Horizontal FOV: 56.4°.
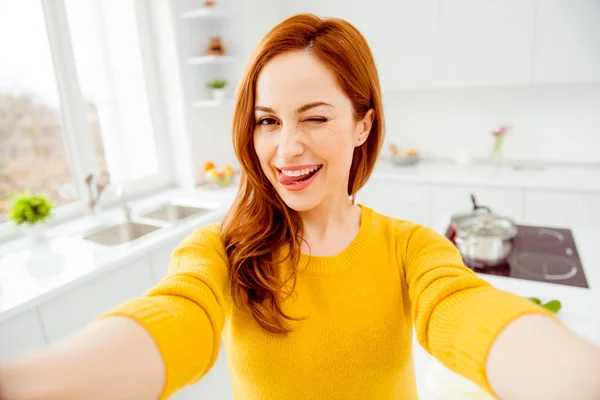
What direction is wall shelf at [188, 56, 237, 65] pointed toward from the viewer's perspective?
toward the camera

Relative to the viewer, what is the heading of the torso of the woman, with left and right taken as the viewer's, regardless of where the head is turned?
facing the viewer

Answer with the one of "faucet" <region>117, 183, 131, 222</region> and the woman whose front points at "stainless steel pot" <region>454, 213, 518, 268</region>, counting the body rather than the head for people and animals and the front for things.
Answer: the faucet

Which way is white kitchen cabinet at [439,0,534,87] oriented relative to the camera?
toward the camera

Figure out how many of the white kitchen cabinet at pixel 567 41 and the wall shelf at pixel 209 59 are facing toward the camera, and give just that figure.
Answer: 2

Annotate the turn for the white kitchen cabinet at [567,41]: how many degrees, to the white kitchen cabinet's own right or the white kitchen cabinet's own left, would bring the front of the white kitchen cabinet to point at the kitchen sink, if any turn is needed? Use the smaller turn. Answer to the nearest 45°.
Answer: approximately 45° to the white kitchen cabinet's own right

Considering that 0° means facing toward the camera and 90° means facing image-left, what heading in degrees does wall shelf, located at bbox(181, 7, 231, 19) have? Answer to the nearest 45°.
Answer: approximately 0°

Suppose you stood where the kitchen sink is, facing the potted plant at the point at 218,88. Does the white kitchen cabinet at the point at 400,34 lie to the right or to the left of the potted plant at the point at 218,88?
right

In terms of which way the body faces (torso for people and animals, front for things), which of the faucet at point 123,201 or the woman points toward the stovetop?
the faucet

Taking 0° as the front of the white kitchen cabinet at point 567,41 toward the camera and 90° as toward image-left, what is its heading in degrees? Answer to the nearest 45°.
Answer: approximately 0°
